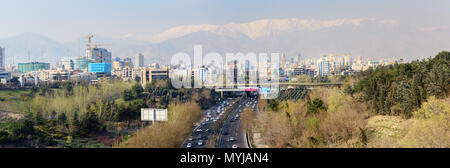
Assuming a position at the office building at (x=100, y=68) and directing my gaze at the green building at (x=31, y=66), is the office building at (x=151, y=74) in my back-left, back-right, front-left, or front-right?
back-left

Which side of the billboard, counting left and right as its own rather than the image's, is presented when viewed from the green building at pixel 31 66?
back

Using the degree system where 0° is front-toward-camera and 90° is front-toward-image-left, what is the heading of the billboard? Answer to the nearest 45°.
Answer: approximately 0°

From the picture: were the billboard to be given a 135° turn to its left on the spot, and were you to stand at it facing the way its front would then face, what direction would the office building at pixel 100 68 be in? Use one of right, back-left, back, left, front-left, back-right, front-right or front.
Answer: front-left

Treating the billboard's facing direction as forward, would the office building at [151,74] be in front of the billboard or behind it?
behind
